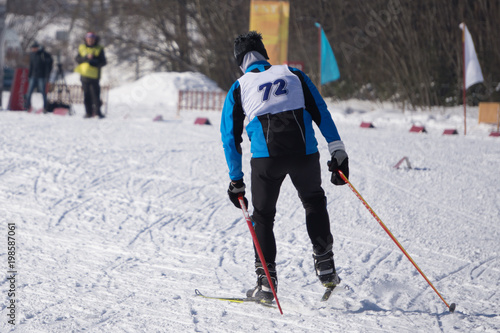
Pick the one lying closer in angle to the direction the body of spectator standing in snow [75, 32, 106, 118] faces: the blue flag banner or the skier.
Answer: the skier

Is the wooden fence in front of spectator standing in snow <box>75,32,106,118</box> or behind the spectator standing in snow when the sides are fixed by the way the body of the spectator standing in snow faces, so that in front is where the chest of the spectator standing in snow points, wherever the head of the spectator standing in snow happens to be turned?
behind

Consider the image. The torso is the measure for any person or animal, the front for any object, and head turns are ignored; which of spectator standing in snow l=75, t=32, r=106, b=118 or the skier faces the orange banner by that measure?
the skier

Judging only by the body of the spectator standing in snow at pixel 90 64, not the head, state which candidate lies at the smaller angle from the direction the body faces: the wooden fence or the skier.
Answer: the skier

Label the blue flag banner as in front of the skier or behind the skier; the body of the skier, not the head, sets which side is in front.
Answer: in front

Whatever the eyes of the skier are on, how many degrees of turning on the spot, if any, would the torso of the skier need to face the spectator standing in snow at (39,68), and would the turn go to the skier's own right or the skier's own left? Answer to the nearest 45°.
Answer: approximately 45° to the skier's own left

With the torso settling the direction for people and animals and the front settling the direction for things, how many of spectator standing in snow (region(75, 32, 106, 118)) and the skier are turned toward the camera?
1

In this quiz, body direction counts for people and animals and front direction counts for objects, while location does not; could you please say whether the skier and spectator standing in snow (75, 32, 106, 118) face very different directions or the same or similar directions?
very different directions

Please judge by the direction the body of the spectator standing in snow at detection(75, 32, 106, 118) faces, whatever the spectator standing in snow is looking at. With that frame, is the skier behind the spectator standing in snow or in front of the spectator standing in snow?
in front

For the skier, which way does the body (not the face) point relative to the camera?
away from the camera

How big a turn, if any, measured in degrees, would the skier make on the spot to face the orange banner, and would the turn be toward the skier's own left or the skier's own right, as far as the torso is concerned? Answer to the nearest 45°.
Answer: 0° — they already face it

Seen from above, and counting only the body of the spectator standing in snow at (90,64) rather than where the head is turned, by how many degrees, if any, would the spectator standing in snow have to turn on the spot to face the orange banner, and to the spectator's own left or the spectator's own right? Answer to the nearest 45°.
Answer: approximately 90° to the spectator's own left

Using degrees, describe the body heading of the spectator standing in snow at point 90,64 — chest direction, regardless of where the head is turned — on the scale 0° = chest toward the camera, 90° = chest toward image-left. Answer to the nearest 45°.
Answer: approximately 0°
